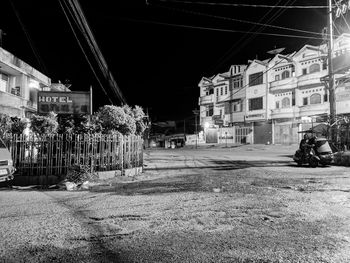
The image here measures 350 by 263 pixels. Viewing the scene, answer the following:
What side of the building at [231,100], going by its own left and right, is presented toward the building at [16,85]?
front

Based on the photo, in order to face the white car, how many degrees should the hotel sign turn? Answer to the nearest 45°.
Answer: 0° — it already faces it

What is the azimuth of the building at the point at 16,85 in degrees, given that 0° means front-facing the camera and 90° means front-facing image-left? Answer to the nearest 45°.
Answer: approximately 315°

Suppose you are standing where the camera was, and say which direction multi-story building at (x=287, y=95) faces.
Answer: facing the viewer and to the left of the viewer

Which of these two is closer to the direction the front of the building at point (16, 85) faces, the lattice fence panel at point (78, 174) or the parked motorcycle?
the parked motorcycle

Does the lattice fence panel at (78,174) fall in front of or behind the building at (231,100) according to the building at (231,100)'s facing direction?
in front

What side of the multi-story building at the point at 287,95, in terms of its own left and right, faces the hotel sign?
front

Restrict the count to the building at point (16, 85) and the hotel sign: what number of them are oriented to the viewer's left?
0

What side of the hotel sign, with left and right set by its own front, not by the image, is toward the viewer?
front

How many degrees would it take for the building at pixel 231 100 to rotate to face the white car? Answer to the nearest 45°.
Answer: approximately 45° to its left

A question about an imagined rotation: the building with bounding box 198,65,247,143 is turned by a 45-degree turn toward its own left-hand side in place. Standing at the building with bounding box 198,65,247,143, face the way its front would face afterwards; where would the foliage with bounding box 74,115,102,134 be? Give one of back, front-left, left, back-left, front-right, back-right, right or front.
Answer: front

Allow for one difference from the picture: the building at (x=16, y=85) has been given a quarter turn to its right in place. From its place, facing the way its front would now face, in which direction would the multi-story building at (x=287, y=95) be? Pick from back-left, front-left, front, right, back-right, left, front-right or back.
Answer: back-left

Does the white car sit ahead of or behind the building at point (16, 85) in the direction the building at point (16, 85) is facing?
ahead

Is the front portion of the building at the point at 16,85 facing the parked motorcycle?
yes

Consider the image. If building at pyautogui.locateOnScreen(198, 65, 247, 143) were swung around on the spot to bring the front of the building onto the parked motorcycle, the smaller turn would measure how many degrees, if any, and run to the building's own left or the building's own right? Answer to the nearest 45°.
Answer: approximately 45° to the building's own left

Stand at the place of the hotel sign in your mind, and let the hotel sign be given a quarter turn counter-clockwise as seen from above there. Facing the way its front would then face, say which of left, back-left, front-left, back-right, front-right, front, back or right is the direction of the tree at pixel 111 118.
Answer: front-right

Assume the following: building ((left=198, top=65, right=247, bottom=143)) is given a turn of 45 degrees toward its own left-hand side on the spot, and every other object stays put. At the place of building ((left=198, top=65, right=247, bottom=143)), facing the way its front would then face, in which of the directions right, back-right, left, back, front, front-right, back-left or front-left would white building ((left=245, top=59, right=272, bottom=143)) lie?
front-left
